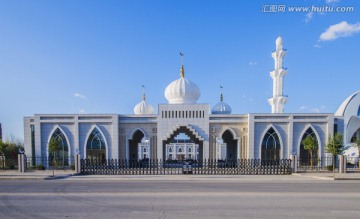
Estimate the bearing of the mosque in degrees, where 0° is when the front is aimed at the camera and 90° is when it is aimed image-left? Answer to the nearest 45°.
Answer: approximately 0°

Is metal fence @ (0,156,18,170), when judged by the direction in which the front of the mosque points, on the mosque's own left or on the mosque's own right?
on the mosque's own right

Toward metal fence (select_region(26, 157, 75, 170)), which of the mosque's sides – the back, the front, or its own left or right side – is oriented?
right

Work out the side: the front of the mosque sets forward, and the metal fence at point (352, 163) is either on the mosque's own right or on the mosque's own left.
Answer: on the mosque's own left
